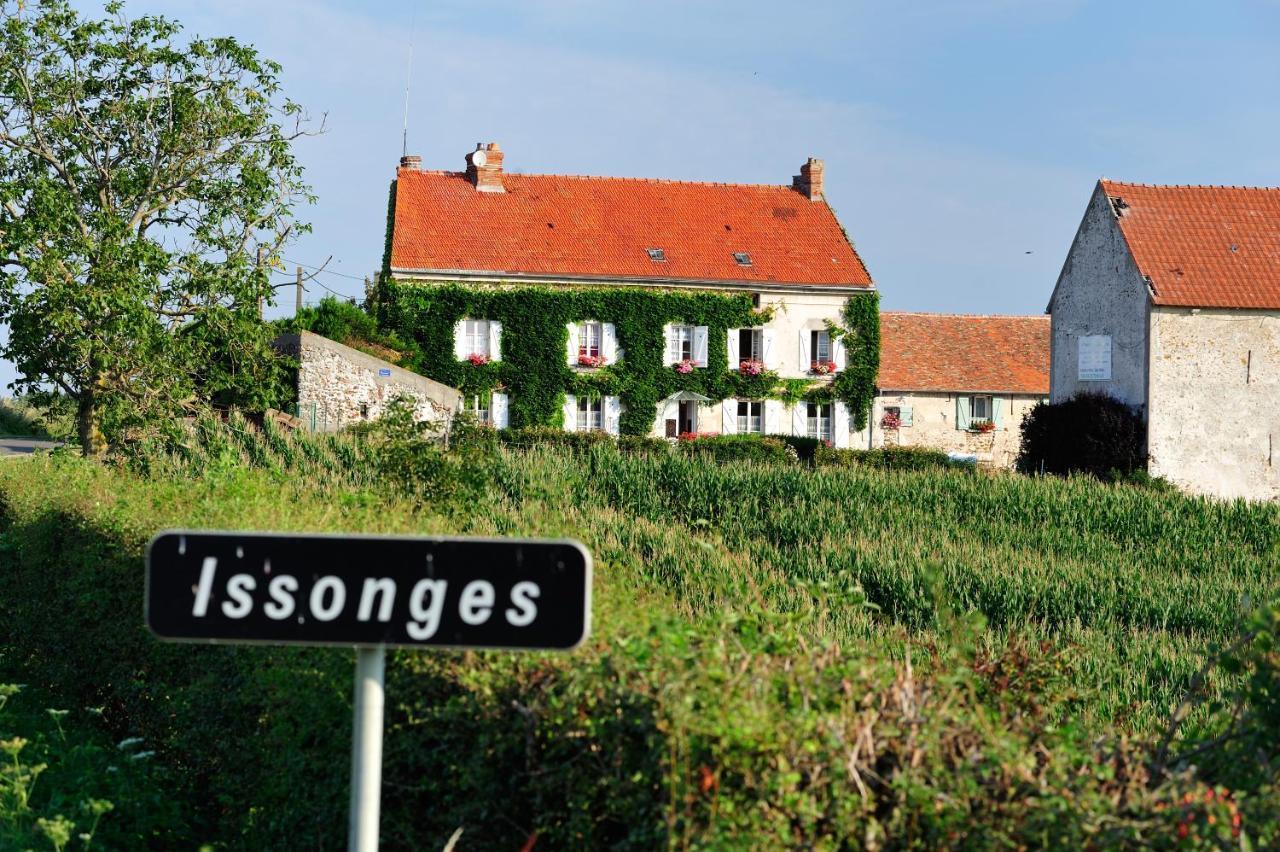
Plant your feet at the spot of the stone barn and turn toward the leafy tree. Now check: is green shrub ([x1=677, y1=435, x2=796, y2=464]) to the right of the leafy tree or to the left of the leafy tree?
right

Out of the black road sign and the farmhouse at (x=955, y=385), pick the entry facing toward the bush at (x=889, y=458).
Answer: the farmhouse

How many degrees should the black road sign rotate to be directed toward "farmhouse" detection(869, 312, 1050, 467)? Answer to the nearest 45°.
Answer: approximately 135° to its left

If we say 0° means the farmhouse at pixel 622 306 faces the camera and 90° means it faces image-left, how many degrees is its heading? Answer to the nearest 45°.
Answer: approximately 0°

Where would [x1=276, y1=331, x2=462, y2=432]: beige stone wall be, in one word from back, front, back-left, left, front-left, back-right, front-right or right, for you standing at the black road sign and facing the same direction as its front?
back

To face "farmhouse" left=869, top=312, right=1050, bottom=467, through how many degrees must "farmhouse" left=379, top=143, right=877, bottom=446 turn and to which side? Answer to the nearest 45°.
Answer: approximately 135° to its left

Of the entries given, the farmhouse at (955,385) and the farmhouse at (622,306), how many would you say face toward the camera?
2

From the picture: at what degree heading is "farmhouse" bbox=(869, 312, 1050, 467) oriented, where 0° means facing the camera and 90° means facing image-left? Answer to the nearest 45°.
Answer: approximately 0°

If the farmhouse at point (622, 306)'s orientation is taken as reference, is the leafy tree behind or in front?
in front

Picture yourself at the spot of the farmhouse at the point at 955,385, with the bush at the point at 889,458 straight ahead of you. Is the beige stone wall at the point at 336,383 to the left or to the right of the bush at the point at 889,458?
right

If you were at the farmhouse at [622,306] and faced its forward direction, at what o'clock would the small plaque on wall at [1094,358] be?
The small plaque on wall is roughly at 10 o'clock from the farmhouse.

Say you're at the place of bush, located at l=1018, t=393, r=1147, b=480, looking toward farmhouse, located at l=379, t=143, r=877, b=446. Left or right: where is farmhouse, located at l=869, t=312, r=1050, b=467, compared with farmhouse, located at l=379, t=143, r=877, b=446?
right
